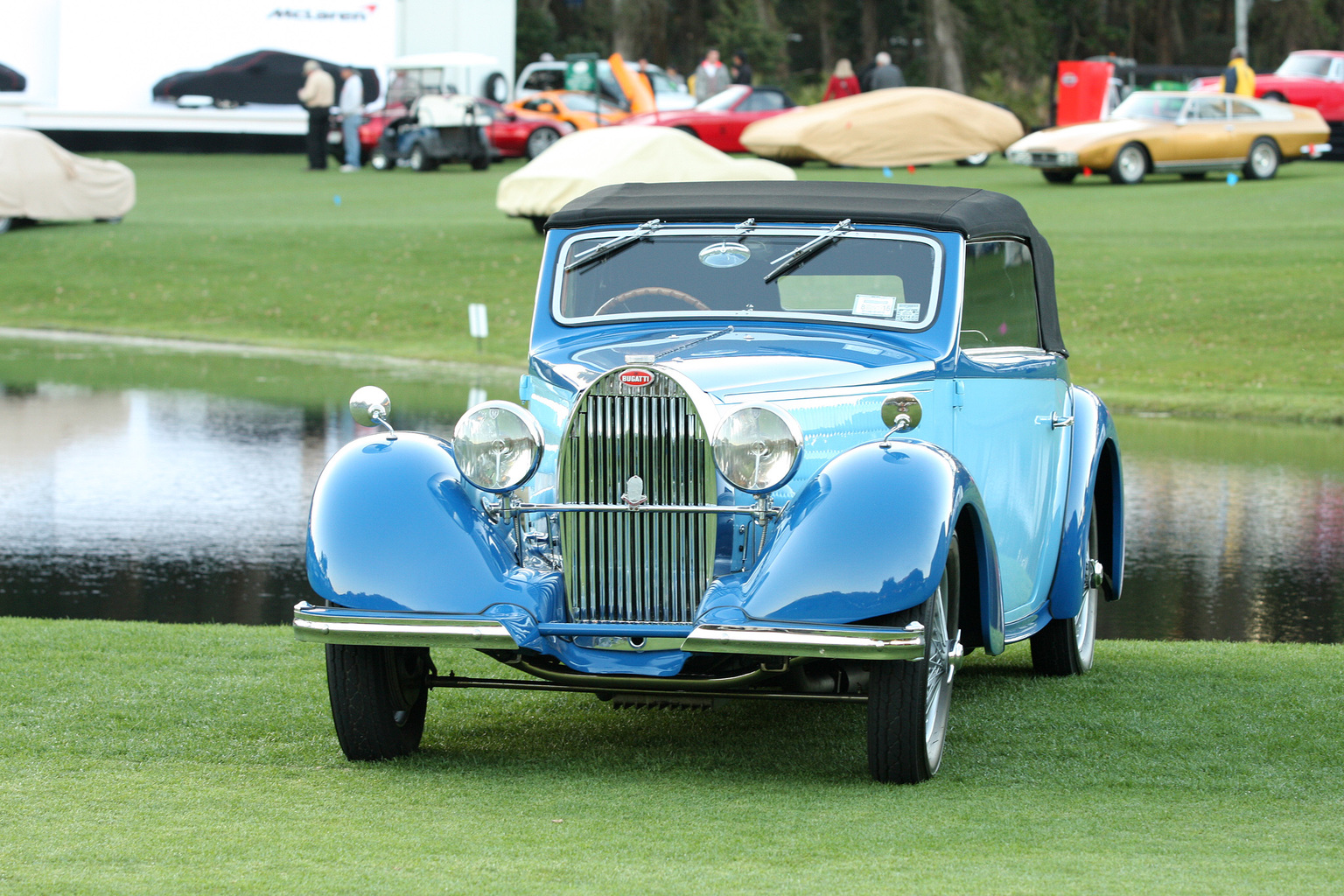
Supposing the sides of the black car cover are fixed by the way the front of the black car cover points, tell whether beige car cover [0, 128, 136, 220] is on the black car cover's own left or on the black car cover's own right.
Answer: on the black car cover's own left

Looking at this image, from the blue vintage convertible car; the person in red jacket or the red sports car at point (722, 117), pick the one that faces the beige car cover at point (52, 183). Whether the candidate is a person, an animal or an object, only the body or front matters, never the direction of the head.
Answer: the red sports car

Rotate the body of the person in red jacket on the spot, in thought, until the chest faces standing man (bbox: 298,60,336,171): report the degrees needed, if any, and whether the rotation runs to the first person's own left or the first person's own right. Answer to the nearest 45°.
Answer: approximately 135° to the first person's own left

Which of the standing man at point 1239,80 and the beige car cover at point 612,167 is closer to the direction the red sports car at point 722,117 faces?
the beige car cover

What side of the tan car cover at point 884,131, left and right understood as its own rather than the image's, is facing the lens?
left

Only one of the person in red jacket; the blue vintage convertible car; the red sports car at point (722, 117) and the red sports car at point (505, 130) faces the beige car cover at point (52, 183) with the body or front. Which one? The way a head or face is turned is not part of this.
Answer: the red sports car at point (722, 117)
